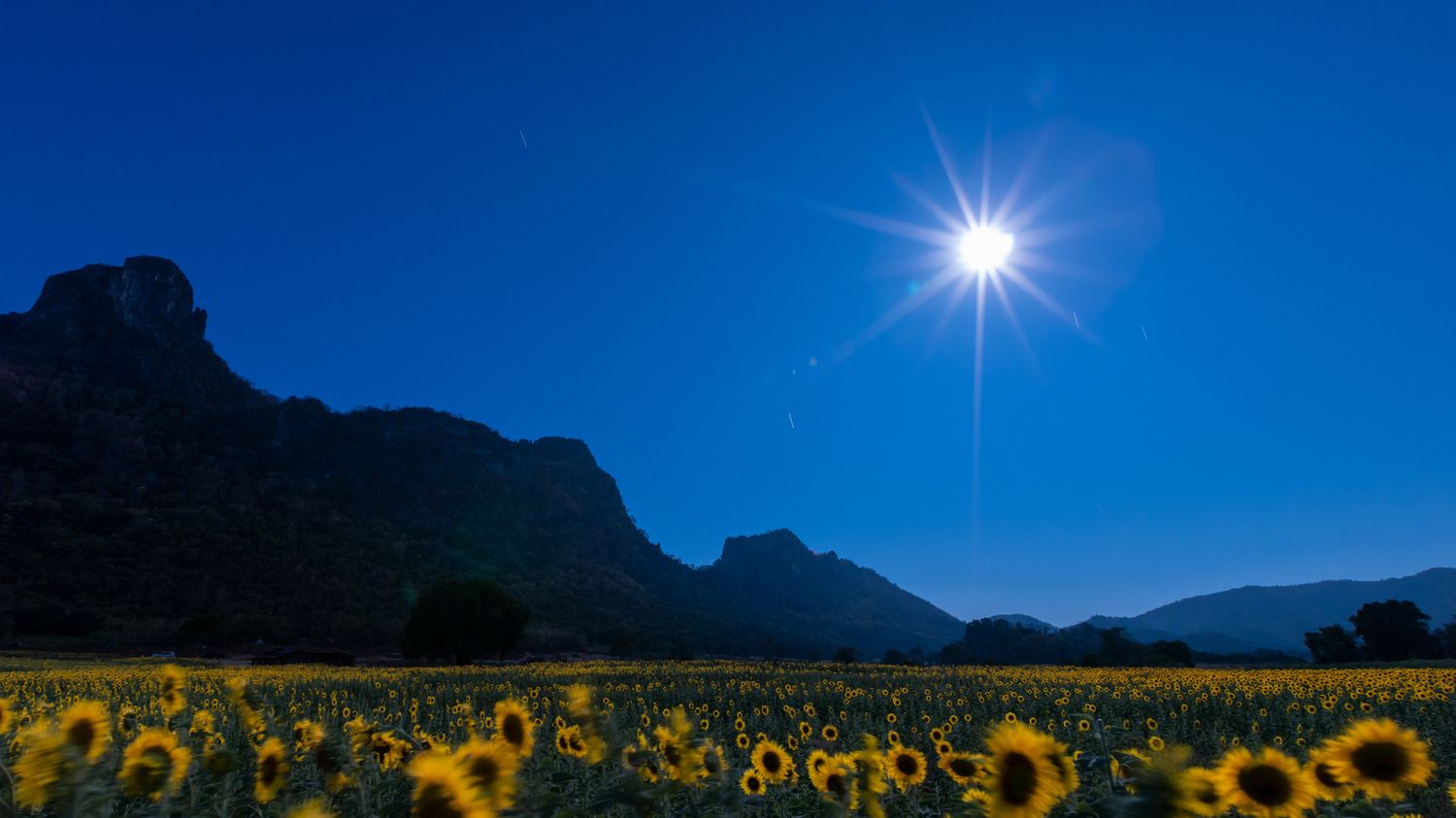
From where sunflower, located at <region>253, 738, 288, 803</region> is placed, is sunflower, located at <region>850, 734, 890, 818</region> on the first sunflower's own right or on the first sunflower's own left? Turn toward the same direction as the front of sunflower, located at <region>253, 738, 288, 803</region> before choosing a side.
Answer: on the first sunflower's own left

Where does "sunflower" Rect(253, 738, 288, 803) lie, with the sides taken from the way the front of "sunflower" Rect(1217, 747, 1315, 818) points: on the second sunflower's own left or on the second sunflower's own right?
on the second sunflower's own right

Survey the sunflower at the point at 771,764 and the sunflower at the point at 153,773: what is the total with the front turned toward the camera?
2

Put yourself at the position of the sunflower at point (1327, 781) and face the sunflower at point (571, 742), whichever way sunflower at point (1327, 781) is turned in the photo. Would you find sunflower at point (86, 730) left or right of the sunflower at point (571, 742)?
left

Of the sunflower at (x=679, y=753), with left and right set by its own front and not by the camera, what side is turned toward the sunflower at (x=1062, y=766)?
left

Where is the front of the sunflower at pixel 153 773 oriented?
toward the camera

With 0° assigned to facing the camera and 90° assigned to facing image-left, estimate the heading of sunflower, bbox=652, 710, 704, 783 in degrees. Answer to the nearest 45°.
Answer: approximately 45°

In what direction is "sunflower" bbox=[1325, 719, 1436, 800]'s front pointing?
toward the camera

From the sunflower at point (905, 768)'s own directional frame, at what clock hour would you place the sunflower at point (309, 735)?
the sunflower at point (309, 735) is roughly at 4 o'clock from the sunflower at point (905, 768).

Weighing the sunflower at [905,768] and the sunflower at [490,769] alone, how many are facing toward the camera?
2

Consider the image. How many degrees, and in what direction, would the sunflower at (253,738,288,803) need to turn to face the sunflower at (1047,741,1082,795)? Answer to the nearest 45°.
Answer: approximately 90° to its left
